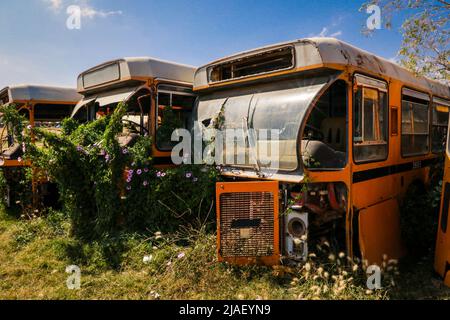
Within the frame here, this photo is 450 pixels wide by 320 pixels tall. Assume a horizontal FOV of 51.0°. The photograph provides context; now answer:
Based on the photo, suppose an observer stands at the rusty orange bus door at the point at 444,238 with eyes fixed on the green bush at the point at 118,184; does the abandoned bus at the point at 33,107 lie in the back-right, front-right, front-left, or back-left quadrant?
front-right

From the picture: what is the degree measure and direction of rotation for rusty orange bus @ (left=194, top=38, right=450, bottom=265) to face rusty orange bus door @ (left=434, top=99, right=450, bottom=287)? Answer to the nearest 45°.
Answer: approximately 135° to its left

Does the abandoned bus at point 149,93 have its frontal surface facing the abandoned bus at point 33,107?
no

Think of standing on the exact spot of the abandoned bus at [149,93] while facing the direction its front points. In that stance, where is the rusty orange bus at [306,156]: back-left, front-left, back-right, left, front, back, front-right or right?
left

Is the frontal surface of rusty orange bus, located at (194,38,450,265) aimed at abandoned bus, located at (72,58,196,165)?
no

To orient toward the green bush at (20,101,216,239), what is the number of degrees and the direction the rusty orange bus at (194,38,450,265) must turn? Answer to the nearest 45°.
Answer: approximately 45° to its right

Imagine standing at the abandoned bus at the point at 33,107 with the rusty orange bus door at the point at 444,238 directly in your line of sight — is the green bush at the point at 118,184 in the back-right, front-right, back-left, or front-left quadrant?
front-right

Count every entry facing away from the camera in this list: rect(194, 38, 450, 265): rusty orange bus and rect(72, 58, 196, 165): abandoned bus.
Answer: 0

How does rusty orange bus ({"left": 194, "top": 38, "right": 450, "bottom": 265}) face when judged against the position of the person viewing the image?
facing the viewer and to the left of the viewer
